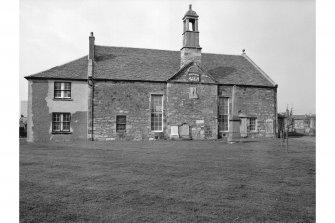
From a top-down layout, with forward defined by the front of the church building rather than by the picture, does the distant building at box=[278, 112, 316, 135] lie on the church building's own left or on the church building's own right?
on the church building's own left

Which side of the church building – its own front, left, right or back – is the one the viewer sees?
front
